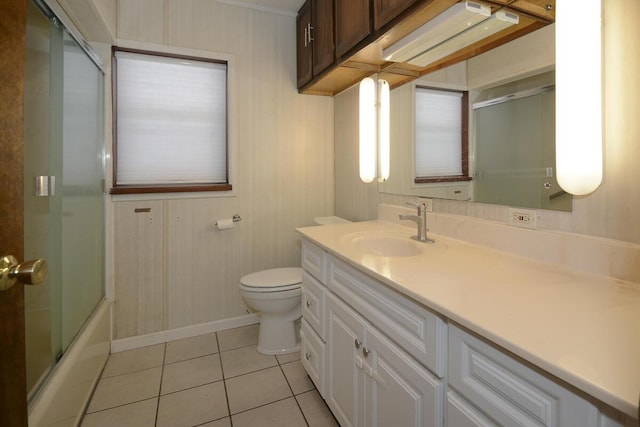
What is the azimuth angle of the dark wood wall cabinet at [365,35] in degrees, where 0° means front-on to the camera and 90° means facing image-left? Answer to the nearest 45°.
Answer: approximately 45°

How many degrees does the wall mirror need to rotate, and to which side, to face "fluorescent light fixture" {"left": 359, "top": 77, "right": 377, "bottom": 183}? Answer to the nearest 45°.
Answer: approximately 90° to its right

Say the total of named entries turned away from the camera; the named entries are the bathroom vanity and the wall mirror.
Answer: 0

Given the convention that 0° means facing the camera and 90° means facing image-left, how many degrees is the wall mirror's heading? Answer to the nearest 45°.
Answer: approximately 45°

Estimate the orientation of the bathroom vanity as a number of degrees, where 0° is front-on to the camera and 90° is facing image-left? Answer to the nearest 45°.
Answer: approximately 45°

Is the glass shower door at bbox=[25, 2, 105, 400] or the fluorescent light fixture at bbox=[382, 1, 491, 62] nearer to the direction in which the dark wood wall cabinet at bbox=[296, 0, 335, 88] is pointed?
the glass shower door

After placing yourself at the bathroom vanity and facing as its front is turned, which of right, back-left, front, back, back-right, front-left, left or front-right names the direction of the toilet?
right

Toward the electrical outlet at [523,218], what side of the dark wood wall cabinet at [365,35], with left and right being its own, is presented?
left

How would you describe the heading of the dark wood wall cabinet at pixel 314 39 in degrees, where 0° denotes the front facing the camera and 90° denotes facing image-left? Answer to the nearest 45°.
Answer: approximately 45°
